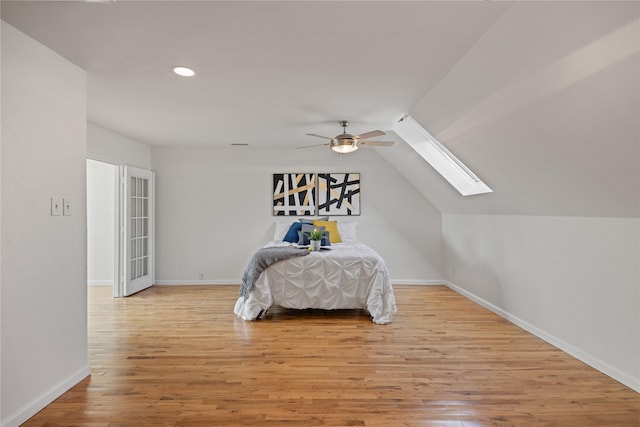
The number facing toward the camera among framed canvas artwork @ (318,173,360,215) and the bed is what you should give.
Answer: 2

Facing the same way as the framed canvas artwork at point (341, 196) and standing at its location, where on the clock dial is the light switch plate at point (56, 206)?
The light switch plate is roughly at 1 o'clock from the framed canvas artwork.

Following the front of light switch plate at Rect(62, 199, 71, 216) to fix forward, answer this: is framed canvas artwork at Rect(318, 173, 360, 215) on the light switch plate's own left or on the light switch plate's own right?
on the light switch plate's own left

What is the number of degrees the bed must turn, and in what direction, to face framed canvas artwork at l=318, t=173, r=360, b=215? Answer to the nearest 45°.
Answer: approximately 180°

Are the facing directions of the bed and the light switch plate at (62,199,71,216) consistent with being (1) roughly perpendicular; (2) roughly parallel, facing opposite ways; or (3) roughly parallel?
roughly perpendicular

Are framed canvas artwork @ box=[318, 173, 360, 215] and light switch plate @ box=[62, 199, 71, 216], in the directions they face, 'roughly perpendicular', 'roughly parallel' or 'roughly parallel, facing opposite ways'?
roughly perpendicular

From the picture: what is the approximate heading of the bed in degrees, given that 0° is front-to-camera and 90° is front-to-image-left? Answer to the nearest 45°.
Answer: approximately 0°

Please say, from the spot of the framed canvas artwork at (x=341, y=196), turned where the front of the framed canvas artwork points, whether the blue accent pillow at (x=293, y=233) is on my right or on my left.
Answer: on my right

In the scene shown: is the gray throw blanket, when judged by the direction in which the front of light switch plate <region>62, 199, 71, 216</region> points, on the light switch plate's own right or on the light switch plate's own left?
on the light switch plate's own left
